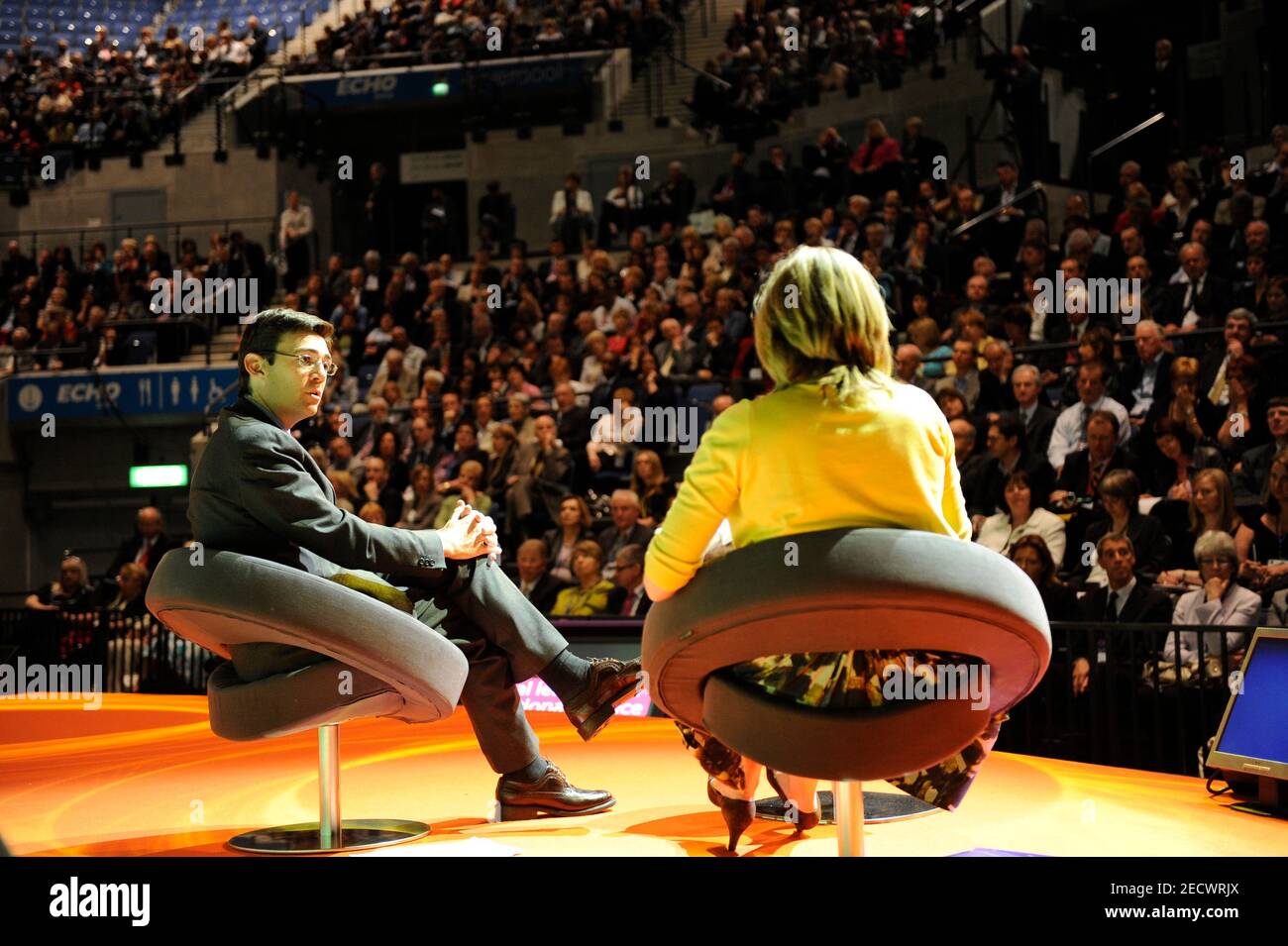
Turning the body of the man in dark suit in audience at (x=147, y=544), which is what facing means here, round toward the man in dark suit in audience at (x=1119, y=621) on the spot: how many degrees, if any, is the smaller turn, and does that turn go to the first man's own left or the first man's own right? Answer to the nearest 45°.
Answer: approximately 45° to the first man's own left

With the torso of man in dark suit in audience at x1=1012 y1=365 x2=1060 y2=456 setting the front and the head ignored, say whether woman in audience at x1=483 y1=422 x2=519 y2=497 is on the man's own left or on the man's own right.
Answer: on the man's own right

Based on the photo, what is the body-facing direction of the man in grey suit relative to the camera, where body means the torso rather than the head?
to the viewer's right

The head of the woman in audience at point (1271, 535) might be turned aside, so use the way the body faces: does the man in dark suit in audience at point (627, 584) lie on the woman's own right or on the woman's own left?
on the woman's own right

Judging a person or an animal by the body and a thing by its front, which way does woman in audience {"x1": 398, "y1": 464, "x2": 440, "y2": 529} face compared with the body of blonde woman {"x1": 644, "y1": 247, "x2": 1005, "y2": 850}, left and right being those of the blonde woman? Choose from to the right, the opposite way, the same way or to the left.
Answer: the opposite way
